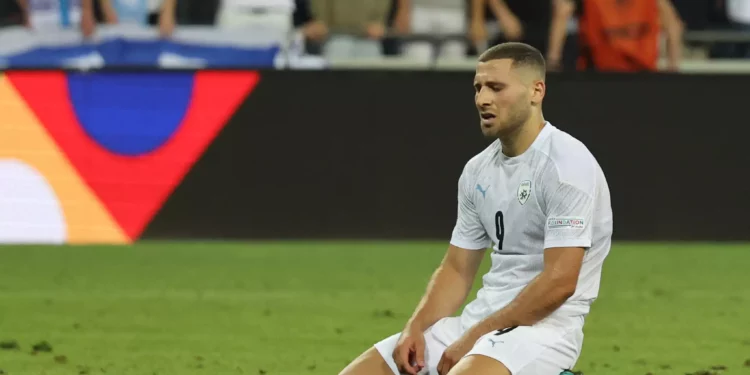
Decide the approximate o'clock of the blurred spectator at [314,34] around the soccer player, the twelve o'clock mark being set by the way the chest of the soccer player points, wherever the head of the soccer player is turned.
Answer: The blurred spectator is roughly at 4 o'clock from the soccer player.

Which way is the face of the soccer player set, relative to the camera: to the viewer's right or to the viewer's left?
to the viewer's left

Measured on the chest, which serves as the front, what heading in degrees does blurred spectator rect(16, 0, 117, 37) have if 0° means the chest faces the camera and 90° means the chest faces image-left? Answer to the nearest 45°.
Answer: approximately 0°

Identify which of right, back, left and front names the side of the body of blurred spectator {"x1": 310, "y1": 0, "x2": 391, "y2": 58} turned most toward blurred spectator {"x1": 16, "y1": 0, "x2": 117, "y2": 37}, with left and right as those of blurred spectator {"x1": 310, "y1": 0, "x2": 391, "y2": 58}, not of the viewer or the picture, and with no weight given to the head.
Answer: right

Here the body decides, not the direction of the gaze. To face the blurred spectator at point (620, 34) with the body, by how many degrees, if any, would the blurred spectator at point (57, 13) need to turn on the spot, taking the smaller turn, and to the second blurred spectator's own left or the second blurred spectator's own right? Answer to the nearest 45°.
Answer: approximately 45° to the second blurred spectator's own left

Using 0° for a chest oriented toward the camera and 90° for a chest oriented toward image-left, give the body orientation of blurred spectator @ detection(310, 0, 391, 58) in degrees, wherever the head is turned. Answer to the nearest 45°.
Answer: approximately 0°

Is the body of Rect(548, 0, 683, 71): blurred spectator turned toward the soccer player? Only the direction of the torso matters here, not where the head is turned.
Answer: yes

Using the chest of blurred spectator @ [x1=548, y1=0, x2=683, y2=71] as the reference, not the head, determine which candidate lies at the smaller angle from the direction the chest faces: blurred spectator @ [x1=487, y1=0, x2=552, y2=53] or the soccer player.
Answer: the soccer player

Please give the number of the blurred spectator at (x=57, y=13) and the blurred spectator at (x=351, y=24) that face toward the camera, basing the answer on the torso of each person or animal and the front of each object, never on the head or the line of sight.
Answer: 2
